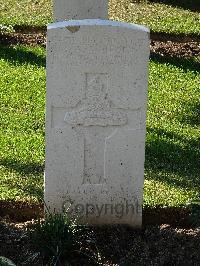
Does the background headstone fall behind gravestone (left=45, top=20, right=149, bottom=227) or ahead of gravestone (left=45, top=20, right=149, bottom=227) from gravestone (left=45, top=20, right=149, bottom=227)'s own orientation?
behind

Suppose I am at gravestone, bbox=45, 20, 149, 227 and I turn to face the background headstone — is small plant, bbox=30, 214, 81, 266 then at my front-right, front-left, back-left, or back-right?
back-left

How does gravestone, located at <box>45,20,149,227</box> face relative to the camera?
toward the camera

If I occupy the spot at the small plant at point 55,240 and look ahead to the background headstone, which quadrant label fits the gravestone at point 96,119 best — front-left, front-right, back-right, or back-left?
front-right
